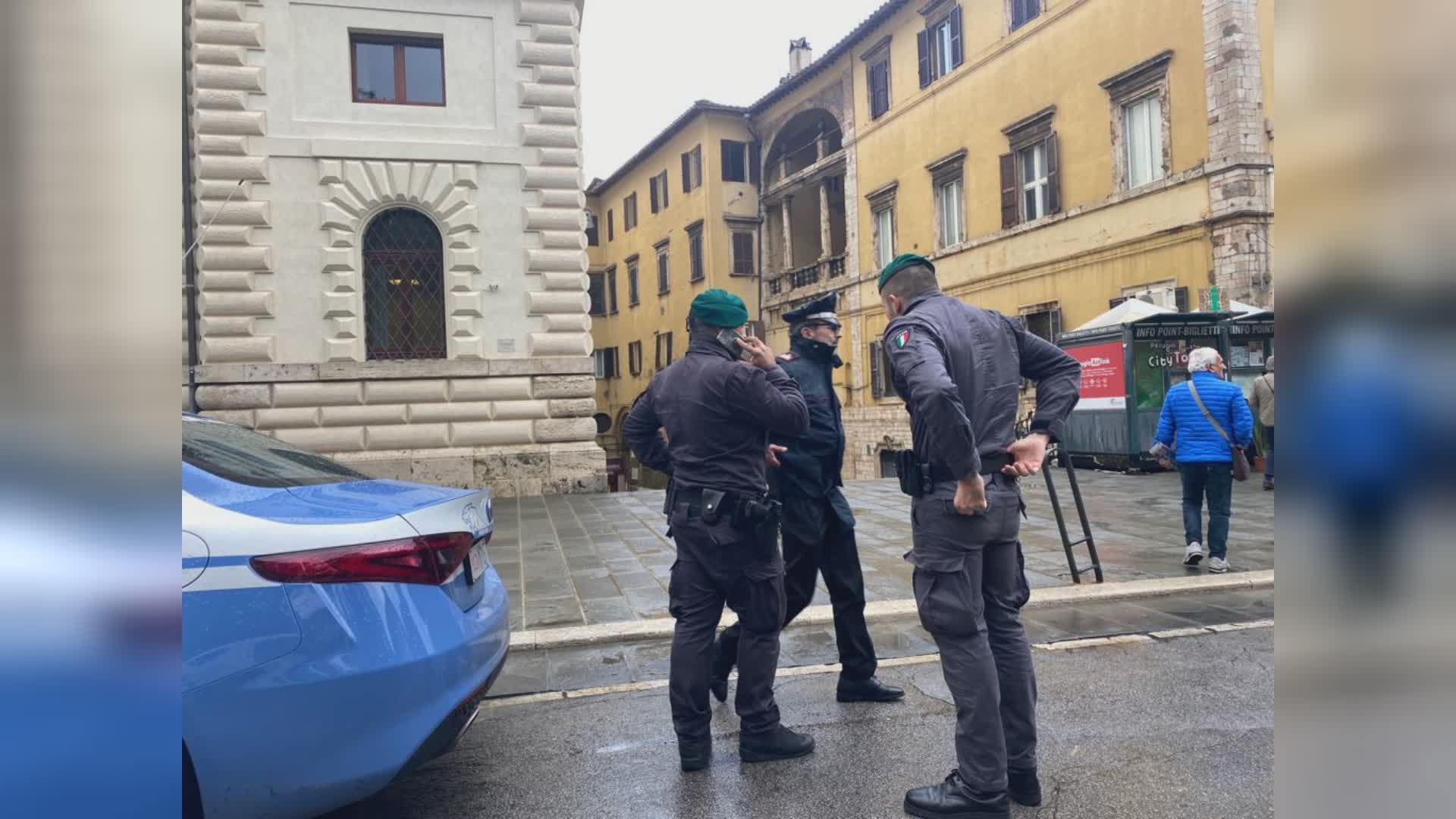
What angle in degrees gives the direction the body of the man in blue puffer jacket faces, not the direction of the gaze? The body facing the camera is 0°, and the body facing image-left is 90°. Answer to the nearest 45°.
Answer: approximately 180°

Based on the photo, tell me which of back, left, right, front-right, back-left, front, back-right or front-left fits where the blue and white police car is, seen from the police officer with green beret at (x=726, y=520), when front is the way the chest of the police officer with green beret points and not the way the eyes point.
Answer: back

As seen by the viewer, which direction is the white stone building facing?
toward the camera

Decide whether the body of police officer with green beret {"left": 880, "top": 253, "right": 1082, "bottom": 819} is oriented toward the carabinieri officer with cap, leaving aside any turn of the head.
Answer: yes

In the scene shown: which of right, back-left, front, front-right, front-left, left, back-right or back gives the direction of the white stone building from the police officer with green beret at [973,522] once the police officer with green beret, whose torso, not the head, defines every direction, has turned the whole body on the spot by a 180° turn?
back

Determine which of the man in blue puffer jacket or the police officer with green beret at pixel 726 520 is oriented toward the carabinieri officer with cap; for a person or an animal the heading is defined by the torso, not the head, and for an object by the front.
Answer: the police officer with green beret

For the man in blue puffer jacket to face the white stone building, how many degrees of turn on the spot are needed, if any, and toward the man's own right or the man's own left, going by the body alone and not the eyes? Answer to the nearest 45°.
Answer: approximately 90° to the man's own left

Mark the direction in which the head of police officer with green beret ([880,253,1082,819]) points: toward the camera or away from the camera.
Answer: away from the camera

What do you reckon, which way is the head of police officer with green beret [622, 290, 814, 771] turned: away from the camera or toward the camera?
away from the camera

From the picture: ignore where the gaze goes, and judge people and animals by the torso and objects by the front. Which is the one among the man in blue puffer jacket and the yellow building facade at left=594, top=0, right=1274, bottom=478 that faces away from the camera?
the man in blue puffer jacket

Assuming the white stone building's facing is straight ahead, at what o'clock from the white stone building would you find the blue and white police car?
The blue and white police car is roughly at 12 o'clock from the white stone building.

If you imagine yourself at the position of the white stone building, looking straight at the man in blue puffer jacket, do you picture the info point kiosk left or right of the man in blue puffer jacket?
left

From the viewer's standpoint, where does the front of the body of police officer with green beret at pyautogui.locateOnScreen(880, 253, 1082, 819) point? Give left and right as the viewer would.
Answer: facing away from the viewer and to the left of the viewer
